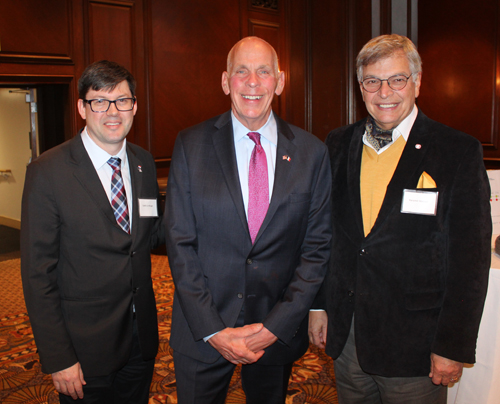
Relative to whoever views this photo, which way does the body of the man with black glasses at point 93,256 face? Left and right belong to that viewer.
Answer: facing the viewer and to the right of the viewer

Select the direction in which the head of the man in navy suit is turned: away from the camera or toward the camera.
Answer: toward the camera

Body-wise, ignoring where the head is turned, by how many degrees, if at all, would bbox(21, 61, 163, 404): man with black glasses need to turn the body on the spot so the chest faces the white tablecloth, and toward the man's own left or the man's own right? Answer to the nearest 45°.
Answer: approximately 45° to the man's own left

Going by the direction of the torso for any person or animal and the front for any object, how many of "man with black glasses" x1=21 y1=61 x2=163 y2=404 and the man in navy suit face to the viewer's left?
0

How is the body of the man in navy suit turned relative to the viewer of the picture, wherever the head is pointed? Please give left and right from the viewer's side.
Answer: facing the viewer

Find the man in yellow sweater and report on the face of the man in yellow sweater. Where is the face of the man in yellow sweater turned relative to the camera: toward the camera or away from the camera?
toward the camera
